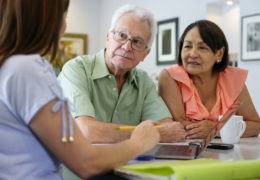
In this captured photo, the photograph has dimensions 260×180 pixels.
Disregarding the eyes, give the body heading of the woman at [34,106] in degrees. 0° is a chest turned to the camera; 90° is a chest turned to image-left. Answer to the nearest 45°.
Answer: approximately 225°

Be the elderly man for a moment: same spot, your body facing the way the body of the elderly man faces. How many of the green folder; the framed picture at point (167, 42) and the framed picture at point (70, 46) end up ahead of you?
1

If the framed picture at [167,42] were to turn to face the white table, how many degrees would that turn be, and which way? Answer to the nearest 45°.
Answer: approximately 45° to its left

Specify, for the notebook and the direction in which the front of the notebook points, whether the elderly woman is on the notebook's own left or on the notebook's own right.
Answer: on the notebook's own right

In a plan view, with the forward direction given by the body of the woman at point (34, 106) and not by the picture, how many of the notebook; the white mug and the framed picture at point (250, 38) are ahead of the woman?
3

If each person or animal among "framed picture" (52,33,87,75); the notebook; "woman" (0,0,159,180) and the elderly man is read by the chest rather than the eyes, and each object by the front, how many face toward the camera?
2

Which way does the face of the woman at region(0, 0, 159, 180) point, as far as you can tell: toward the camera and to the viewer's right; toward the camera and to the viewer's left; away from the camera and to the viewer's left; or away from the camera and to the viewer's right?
away from the camera and to the viewer's right

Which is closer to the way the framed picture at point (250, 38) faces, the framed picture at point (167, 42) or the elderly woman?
the elderly woman

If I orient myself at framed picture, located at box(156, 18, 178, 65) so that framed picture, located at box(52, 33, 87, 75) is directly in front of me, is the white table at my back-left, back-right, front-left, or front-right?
back-left

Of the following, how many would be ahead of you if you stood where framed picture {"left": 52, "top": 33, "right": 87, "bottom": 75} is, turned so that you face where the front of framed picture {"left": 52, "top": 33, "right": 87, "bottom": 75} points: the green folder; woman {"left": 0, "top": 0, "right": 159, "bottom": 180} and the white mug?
3
